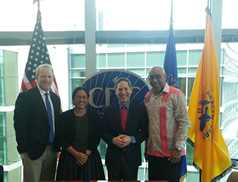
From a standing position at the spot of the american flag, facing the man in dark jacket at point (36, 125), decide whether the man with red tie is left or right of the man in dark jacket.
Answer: left

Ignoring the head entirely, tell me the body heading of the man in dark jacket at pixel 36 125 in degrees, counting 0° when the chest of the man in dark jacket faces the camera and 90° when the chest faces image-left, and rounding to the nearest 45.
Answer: approximately 315°

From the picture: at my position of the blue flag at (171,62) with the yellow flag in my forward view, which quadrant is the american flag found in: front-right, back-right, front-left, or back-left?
back-right

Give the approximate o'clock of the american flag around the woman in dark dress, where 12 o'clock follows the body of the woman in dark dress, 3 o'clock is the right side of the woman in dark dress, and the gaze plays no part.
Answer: The american flag is roughly at 5 o'clock from the woman in dark dress.

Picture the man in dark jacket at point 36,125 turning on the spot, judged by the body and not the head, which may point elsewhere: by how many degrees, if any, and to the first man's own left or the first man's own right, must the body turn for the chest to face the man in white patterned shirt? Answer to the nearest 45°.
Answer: approximately 45° to the first man's own left

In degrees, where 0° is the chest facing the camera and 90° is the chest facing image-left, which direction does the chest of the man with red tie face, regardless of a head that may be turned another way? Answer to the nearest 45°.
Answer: approximately 0°

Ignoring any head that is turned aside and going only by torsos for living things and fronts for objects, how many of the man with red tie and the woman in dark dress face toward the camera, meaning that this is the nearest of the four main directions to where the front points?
2
